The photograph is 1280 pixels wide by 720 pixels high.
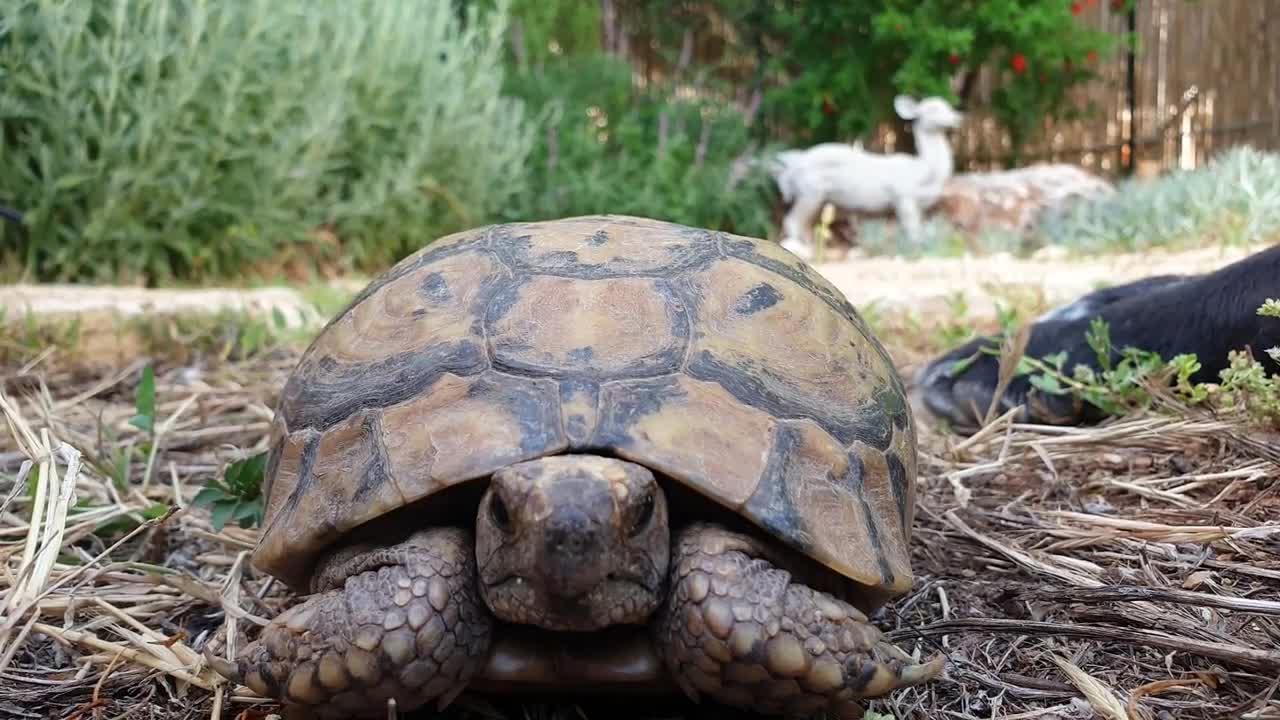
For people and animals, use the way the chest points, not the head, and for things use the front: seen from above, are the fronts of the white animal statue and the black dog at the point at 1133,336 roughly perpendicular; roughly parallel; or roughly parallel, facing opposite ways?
roughly parallel, facing opposite ways

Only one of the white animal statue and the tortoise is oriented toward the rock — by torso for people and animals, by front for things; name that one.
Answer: the white animal statue

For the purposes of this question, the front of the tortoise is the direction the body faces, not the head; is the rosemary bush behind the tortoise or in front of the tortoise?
behind

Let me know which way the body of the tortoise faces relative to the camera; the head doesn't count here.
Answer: toward the camera

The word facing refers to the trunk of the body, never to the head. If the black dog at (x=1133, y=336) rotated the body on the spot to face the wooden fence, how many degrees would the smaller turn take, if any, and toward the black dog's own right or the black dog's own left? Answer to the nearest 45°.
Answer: approximately 90° to the black dog's own right

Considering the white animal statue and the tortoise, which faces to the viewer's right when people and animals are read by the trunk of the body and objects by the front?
the white animal statue

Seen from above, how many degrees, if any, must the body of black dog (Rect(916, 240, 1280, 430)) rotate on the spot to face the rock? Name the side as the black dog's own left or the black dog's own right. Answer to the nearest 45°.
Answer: approximately 90° to the black dog's own right

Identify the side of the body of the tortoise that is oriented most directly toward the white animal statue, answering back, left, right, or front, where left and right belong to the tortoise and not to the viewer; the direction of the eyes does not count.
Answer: back

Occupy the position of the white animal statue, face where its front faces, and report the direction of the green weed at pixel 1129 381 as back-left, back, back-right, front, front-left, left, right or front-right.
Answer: right

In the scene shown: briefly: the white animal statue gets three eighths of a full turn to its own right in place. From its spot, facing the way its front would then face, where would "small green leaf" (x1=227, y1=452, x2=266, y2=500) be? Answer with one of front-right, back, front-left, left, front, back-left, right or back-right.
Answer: front-left

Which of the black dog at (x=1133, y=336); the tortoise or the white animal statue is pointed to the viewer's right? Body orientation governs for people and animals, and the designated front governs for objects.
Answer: the white animal statue

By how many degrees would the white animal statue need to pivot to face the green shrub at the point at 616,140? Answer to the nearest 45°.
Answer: approximately 180°

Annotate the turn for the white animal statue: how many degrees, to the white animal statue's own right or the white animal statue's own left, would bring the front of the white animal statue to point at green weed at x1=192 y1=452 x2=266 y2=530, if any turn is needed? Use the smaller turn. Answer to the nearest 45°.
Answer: approximately 90° to the white animal statue's own right

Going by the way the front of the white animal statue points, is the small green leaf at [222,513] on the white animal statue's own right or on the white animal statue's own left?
on the white animal statue's own right

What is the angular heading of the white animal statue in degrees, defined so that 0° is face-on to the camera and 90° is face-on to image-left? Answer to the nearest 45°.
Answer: approximately 270°

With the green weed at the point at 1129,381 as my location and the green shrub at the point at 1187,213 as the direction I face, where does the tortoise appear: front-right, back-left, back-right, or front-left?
back-left

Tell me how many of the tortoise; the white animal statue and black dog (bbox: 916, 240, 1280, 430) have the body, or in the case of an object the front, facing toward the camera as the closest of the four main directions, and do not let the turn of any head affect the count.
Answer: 1
